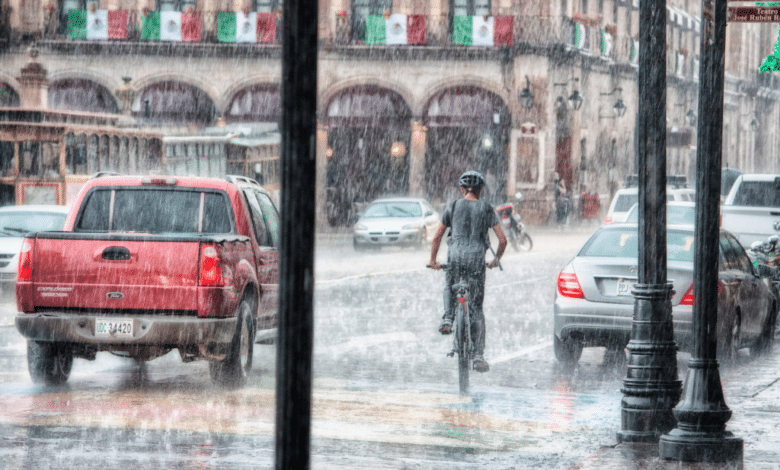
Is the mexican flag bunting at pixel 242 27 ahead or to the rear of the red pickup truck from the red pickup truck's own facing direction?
ahead

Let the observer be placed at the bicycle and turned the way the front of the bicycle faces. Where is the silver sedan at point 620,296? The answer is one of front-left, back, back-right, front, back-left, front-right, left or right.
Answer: front-right

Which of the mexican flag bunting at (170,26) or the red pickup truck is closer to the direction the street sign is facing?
the red pickup truck

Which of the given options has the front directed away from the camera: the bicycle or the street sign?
the bicycle

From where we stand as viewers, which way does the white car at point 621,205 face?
facing away from the viewer and to the right of the viewer

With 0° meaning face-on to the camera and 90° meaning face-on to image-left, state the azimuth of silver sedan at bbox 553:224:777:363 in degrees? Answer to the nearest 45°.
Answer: approximately 225°

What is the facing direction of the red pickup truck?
away from the camera

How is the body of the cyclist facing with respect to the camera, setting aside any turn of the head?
away from the camera

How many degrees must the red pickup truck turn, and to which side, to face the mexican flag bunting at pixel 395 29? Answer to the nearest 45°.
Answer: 0° — it already faces it

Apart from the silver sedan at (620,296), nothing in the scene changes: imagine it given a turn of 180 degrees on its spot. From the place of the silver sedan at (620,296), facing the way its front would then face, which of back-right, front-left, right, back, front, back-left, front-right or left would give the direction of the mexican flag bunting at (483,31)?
back-right

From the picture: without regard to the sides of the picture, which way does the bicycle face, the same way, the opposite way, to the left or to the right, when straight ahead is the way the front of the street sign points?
the opposite way

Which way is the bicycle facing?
away from the camera

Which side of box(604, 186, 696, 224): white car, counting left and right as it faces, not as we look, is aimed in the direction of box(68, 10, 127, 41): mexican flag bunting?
left

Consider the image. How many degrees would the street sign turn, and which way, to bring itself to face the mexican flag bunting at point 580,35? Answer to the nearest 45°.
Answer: approximately 180°
